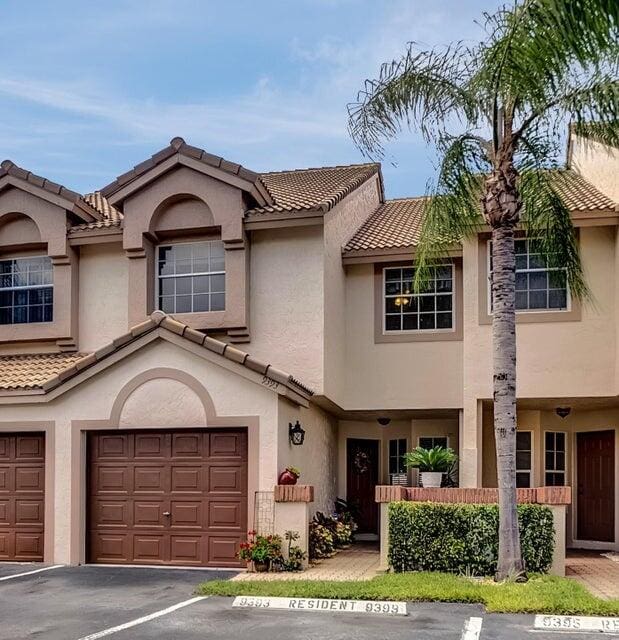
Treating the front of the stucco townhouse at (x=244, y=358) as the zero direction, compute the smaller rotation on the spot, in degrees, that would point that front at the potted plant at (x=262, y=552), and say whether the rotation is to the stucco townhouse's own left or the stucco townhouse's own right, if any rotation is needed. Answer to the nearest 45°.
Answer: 0° — it already faces it

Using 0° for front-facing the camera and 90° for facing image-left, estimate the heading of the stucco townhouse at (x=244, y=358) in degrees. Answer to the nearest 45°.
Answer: approximately 0°

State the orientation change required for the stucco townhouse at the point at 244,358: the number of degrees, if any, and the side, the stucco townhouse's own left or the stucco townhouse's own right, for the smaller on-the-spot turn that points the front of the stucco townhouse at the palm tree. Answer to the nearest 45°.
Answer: approximately 45° to the stucco townhouse's own left
